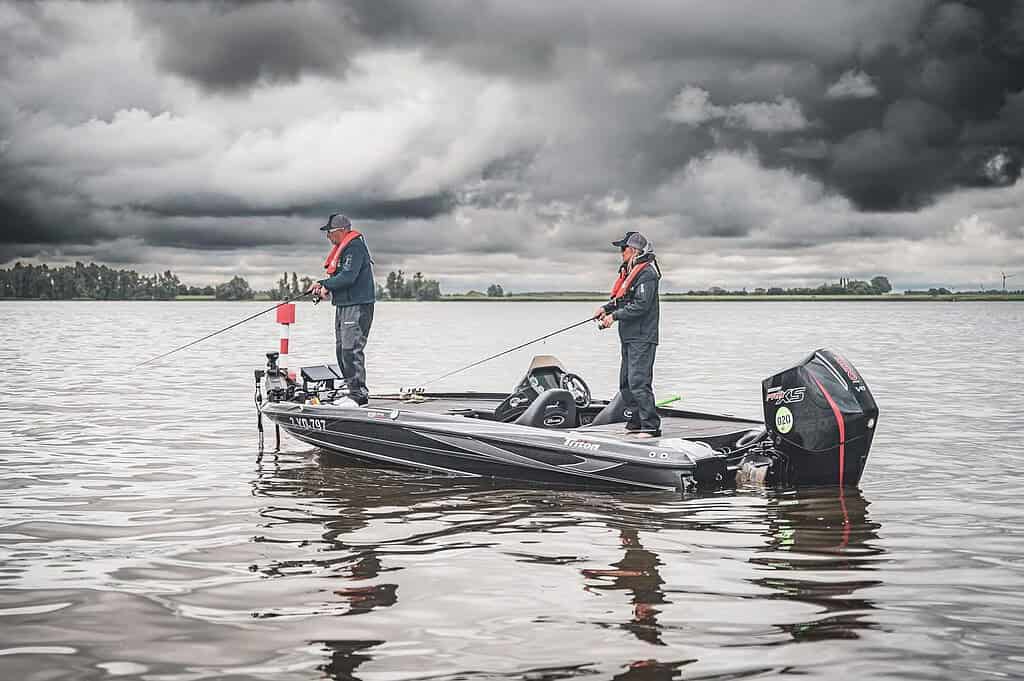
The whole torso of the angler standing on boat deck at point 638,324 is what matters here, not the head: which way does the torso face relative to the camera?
to the viewer's left

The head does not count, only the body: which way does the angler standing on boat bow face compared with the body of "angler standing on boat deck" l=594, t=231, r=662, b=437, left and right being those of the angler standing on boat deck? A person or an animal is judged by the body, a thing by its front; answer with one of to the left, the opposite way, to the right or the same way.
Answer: the same way

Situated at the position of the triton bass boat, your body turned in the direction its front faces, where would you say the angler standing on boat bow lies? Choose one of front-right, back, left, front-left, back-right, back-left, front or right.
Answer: front

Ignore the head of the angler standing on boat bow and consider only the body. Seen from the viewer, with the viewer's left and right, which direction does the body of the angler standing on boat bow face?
facing to the left of the viewer

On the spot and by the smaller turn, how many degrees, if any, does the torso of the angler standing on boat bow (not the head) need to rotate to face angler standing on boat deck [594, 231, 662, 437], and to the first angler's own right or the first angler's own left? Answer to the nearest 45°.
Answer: approximately 135° to the first angler's own left

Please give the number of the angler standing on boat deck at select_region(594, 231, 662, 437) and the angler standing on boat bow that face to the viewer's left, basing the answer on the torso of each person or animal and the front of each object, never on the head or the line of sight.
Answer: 2

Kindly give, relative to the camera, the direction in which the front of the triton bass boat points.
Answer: facing away from the viewer and to the left of the viewer

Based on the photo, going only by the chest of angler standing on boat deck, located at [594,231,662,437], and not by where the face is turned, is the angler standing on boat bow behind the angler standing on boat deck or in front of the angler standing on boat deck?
in front
